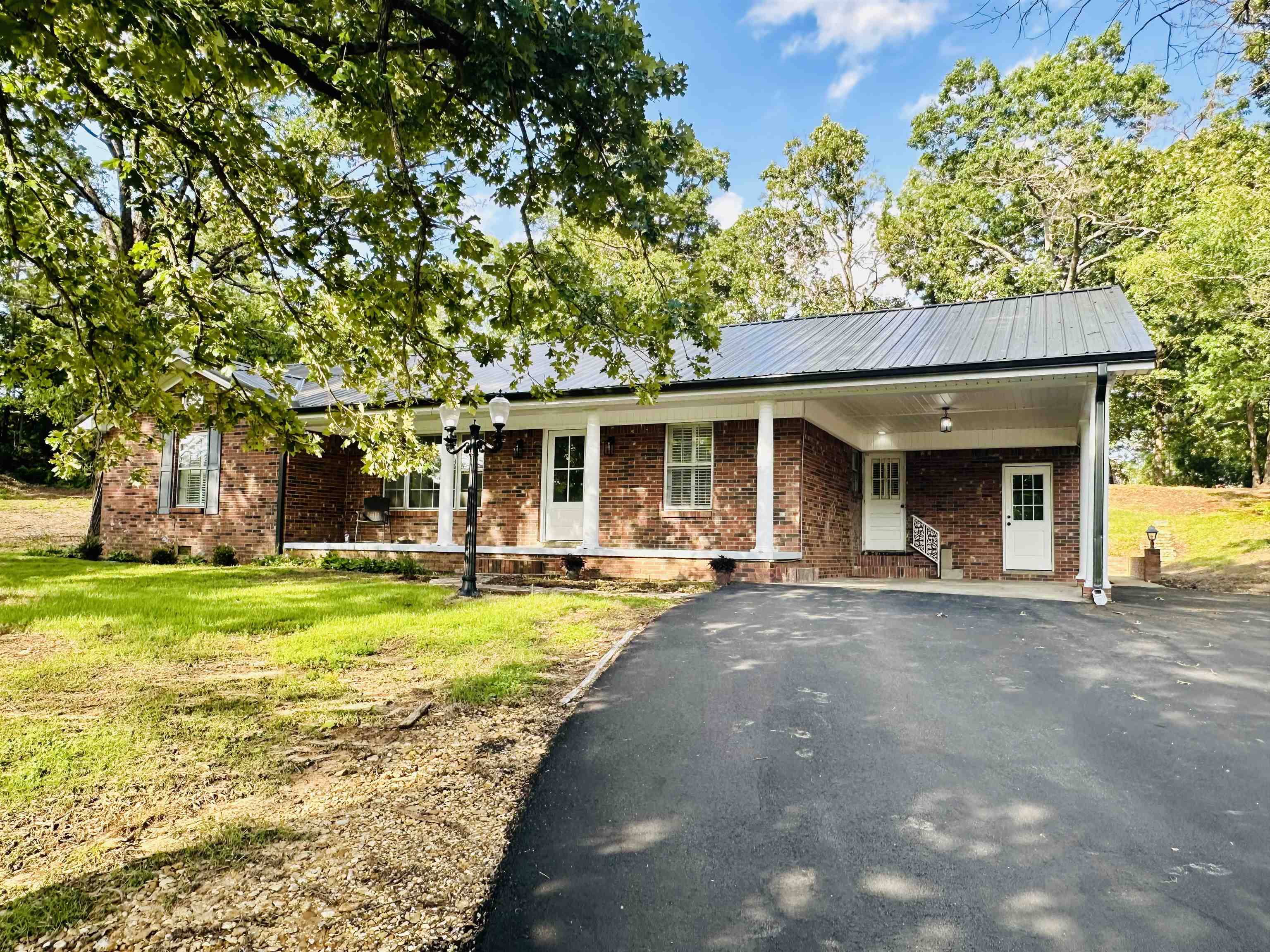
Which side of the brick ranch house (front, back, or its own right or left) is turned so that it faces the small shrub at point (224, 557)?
right

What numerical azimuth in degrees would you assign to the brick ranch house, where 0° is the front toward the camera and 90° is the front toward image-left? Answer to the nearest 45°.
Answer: approximately 0°

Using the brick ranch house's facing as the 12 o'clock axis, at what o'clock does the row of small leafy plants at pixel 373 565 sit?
The row of small leafy plants is roughly at 3 o'clock from the brick ranch house.

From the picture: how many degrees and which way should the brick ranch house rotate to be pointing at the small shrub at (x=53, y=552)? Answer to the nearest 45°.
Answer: approximately 90° to its right

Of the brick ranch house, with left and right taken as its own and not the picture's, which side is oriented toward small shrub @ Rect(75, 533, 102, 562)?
right

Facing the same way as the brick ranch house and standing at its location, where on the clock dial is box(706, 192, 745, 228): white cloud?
The white cloud is roughly at 6 o'clock from the brick ranch house.
